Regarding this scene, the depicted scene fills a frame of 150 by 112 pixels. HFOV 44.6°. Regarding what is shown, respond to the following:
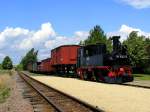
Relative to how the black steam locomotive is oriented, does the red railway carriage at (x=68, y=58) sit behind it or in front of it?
behind

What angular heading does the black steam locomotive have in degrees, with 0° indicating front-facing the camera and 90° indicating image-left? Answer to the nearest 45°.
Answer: approximately 315°
